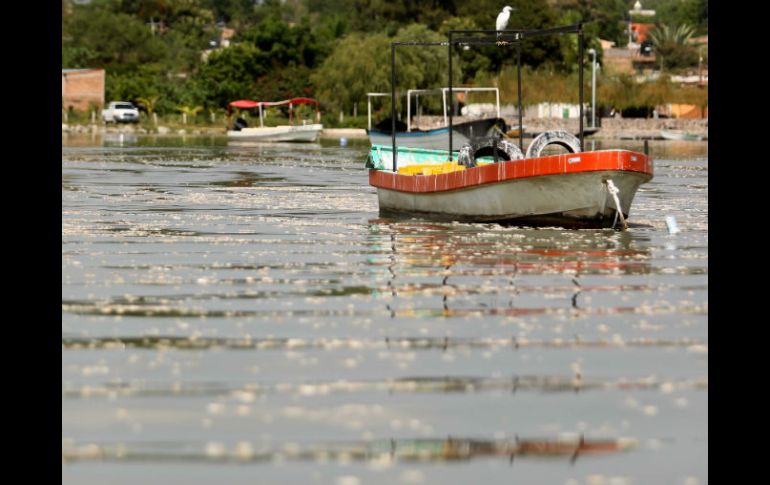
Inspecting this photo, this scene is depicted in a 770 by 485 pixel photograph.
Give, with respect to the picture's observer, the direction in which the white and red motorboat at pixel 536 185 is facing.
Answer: facing the viewer and to the right of the viewer
